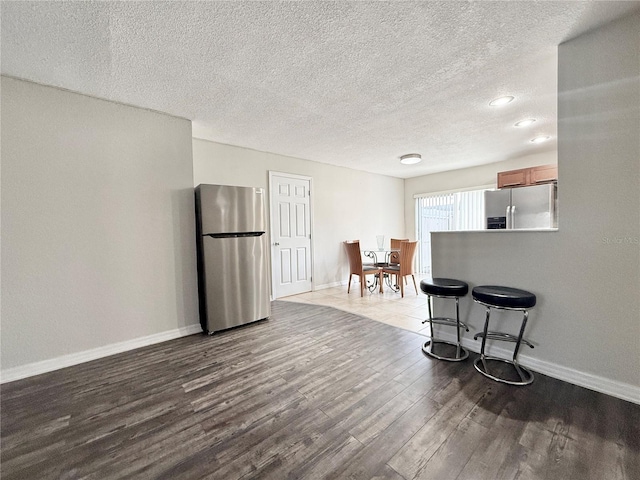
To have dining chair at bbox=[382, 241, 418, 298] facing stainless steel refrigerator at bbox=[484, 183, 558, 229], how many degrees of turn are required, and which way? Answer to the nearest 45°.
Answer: approximately 135° to its right

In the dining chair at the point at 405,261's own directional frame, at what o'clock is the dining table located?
The dining table is roughly at 12 o'clock from the dining chair.

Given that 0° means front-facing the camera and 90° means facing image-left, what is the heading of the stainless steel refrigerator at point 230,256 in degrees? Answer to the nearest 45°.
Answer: approximately 315°

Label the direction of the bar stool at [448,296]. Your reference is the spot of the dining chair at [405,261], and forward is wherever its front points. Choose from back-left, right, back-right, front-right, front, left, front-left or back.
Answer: back-left

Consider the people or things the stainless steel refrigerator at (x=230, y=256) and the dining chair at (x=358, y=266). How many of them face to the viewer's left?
0

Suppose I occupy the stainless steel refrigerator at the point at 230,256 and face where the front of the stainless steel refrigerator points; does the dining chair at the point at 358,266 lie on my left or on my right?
on my left

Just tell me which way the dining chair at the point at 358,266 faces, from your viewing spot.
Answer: facing away from the viewer and to the right of the viewer

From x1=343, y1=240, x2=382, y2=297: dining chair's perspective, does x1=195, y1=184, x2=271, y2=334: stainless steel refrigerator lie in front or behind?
behind

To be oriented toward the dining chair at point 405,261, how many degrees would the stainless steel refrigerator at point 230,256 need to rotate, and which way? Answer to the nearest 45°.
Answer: approximately 45° to its left

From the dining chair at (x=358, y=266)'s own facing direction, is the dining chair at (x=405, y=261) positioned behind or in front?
in front

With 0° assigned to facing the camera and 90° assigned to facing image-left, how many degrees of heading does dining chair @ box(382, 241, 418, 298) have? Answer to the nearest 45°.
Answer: approximately 135°
